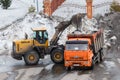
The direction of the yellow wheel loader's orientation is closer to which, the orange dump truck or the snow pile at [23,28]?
the orange dump truck

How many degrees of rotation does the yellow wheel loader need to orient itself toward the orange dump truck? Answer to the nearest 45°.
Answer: approximately 45° to its right

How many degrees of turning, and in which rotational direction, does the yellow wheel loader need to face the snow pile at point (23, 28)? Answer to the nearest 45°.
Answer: approximately 90° to its left

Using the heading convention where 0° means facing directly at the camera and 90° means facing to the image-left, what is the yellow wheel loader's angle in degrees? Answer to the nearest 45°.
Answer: approximately 270°
